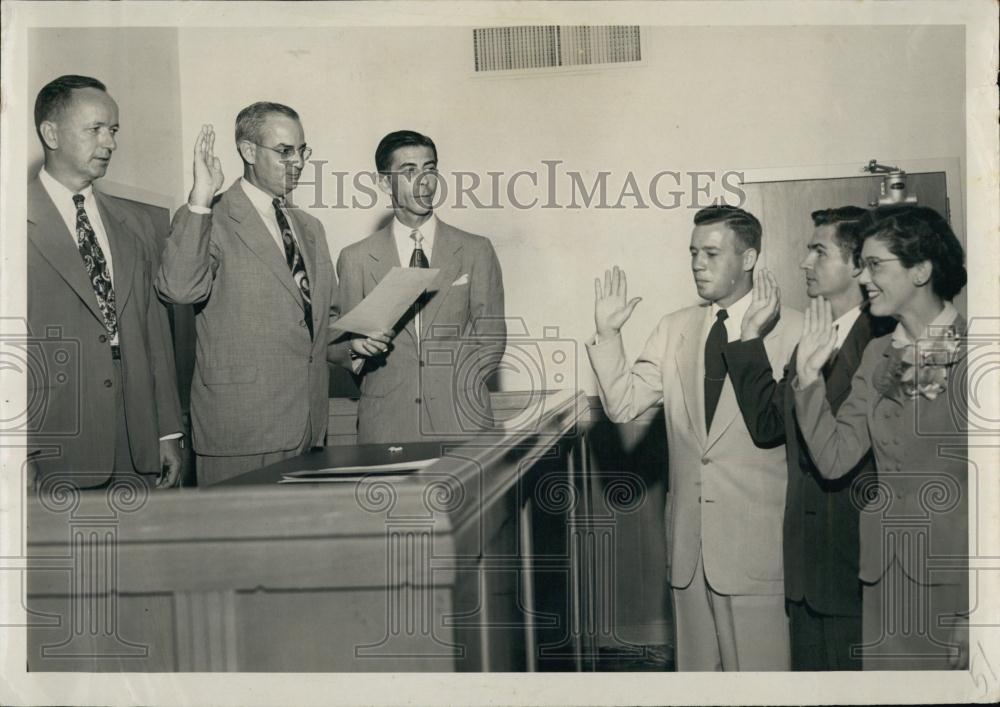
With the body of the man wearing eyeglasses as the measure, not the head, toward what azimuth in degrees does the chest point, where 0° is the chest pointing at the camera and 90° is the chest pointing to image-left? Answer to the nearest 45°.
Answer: approximately 315°

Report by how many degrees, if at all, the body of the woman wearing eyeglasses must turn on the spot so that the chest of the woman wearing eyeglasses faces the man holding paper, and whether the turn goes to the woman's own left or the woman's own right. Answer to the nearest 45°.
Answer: approximately 45° to the woman's own right

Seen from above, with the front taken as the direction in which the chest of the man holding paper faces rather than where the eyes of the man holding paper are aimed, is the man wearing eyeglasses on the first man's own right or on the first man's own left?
on the first man's own right

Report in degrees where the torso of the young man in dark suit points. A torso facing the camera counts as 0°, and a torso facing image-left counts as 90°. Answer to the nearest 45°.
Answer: approximately 45°

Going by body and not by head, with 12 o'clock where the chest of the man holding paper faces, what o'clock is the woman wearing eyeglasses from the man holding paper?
The woman wearing eyeglasses is roughly at 9 o'clock from the man holding paper.

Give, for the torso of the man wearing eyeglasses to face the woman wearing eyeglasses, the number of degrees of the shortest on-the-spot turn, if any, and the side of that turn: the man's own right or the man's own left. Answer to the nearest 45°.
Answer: approximately 45° to the man's own left

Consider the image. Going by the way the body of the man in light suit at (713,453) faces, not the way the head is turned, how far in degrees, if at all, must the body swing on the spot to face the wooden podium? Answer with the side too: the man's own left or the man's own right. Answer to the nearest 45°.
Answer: approximately 45° to the man's own right
